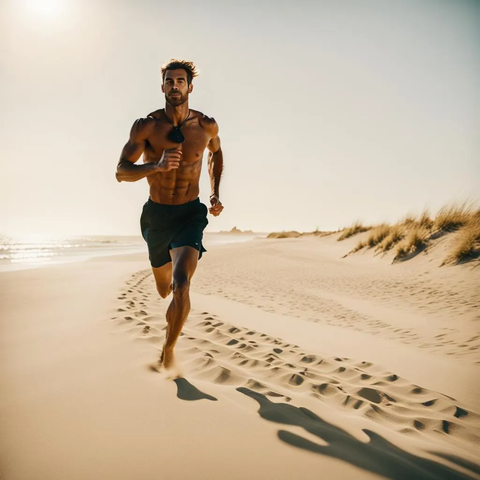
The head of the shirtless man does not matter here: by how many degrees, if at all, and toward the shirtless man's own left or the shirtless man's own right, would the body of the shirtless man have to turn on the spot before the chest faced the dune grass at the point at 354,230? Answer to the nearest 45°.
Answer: approximately 135° to the shirtless man's own left

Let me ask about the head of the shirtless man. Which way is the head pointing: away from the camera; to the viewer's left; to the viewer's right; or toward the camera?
toward the camera

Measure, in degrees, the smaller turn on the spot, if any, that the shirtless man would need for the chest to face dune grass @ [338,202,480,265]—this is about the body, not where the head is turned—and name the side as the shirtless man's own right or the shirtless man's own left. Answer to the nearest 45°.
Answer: approximately 135° to the shirtless man's own left

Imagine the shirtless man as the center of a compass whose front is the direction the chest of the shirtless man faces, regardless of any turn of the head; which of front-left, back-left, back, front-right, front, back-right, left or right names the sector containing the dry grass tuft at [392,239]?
back-left

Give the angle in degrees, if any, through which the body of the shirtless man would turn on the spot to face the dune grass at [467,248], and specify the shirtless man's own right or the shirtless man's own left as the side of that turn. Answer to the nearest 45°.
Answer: approximately 135° to the shirtless man's own left

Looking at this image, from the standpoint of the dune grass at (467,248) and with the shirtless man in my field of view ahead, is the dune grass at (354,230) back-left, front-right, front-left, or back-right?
back-right

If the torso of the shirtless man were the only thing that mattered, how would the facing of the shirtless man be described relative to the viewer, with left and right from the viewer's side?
facing the viewer

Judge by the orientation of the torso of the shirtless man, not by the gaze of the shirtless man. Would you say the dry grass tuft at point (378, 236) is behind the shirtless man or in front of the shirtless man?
behind

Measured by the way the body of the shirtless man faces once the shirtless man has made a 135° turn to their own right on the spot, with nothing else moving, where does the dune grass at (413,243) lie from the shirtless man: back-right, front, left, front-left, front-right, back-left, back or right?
right

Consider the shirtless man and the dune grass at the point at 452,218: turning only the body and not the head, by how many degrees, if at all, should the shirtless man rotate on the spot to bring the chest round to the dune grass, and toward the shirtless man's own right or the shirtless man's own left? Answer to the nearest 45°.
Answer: approximately 135° to the shirtless man's own left
